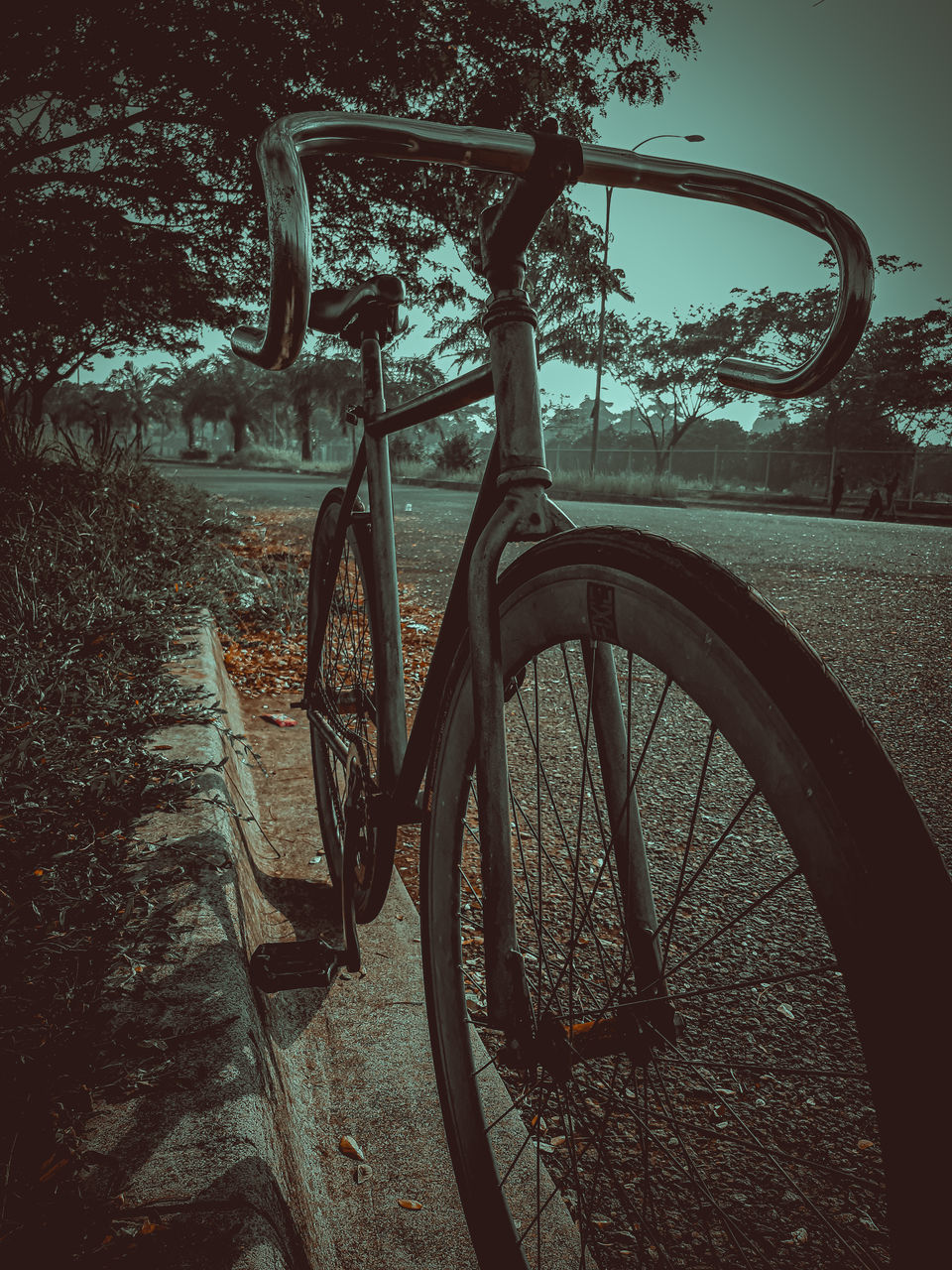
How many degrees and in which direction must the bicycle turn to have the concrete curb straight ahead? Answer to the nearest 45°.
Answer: approximately 135° to its right

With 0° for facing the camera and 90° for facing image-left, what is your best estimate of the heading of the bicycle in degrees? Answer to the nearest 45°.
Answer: approximately 315°

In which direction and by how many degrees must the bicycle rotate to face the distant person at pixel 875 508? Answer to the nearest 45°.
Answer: approximately 135° to its left
